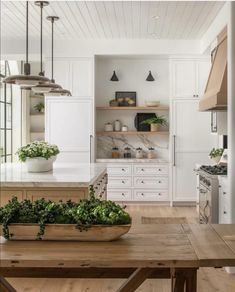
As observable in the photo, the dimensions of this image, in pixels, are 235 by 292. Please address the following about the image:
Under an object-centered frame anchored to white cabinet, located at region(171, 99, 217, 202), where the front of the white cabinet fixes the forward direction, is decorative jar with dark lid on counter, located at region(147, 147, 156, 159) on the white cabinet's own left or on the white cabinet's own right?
on the white cabinet's own right

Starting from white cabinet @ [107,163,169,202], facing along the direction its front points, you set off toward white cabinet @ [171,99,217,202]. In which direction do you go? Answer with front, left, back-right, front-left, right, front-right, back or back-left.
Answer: left

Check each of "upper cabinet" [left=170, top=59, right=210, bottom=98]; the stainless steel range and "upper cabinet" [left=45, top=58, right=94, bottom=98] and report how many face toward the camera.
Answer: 2

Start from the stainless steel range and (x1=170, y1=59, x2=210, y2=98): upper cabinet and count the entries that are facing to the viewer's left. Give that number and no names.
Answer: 1

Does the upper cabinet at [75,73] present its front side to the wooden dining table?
yes

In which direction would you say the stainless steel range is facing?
to the viewer's left

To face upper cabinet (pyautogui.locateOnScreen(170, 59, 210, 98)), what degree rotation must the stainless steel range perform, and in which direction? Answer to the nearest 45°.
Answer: approximately 90° to its right

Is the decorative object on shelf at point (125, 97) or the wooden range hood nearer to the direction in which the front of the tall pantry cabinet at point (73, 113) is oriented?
the wooden range hood

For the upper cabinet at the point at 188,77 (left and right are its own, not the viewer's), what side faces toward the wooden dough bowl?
front

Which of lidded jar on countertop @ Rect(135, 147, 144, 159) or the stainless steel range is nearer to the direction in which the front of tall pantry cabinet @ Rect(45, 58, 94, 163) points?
the stainless steel range

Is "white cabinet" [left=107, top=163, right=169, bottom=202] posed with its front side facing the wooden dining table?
yes

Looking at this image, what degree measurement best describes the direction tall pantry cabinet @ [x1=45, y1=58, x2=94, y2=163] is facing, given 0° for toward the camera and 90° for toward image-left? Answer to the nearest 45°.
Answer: approximately 0°

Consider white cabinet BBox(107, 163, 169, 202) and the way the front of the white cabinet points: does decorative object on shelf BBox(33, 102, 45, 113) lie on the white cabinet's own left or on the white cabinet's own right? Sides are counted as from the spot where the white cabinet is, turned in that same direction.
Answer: on the white cabinet's own right
